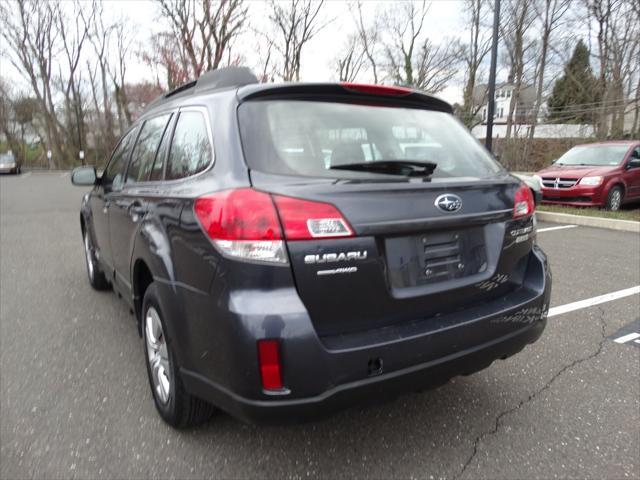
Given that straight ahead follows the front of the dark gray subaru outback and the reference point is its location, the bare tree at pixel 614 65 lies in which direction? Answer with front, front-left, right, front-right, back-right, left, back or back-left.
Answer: right

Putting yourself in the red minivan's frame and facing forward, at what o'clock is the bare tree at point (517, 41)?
The bare tree is roughly at 4 o'clock from the red minivan.

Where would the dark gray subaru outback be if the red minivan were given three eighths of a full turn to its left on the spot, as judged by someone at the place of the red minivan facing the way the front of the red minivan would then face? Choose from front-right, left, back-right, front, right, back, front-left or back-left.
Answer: right

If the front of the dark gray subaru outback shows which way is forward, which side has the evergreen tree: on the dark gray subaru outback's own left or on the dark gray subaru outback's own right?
on the dark gray subaru outback's own right

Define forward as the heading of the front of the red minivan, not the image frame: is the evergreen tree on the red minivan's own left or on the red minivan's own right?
on the red minivan's own right

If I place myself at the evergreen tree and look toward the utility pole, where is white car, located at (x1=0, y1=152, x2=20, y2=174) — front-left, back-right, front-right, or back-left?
front-right

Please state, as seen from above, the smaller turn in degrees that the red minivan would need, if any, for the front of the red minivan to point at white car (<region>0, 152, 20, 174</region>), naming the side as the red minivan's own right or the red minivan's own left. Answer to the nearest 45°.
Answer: approximately 45° to the red minivan's own right

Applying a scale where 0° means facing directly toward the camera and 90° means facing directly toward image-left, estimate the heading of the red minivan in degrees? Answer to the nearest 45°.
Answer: approximately 45°

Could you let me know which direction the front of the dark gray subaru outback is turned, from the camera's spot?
facing away from the viewer and to the left of the viewer

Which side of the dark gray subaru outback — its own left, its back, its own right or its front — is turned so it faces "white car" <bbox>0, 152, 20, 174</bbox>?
front
